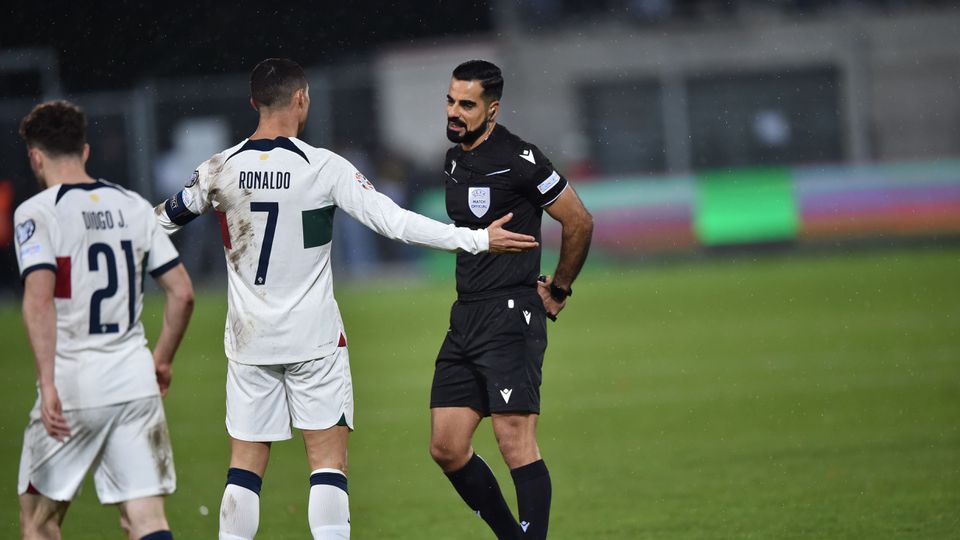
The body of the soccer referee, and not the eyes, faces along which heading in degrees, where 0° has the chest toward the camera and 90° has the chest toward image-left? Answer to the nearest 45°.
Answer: approximately 45°
